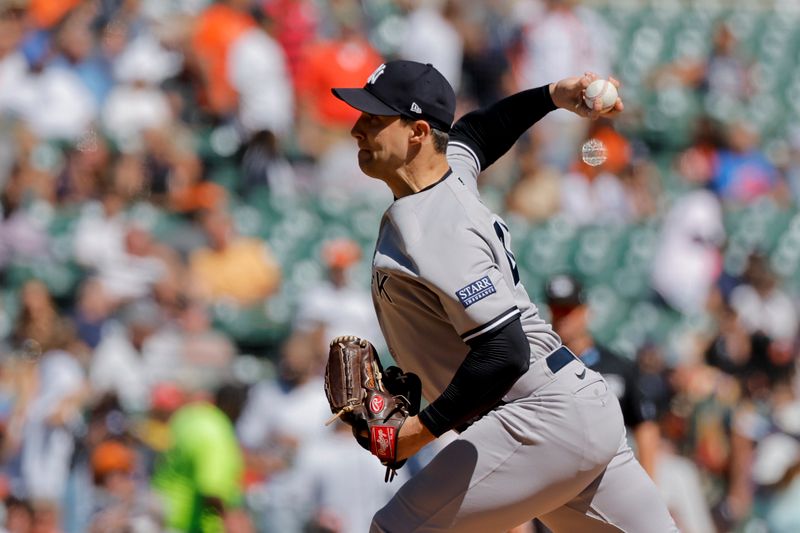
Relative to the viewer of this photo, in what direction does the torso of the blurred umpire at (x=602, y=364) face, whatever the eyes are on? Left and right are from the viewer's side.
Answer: facing the viewer and to the left of the viewer

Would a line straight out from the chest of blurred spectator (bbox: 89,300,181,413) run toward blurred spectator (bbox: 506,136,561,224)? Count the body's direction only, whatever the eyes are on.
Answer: no

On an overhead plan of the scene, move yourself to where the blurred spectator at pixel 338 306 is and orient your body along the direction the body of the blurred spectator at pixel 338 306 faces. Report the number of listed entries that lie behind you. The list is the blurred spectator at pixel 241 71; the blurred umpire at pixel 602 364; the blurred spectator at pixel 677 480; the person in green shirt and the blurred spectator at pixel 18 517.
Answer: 1

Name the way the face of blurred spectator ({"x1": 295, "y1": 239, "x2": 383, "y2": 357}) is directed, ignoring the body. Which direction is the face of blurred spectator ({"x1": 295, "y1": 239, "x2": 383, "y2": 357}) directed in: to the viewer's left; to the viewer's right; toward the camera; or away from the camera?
toward the camera

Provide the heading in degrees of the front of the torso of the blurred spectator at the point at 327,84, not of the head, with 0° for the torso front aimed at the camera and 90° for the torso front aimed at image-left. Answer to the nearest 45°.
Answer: approximately 0°

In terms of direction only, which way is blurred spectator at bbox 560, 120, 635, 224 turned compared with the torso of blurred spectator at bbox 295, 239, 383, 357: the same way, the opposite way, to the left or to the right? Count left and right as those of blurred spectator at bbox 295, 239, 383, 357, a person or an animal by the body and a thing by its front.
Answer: the same way

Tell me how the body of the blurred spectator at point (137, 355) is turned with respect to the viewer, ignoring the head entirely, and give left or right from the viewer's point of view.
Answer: facing the viewer
